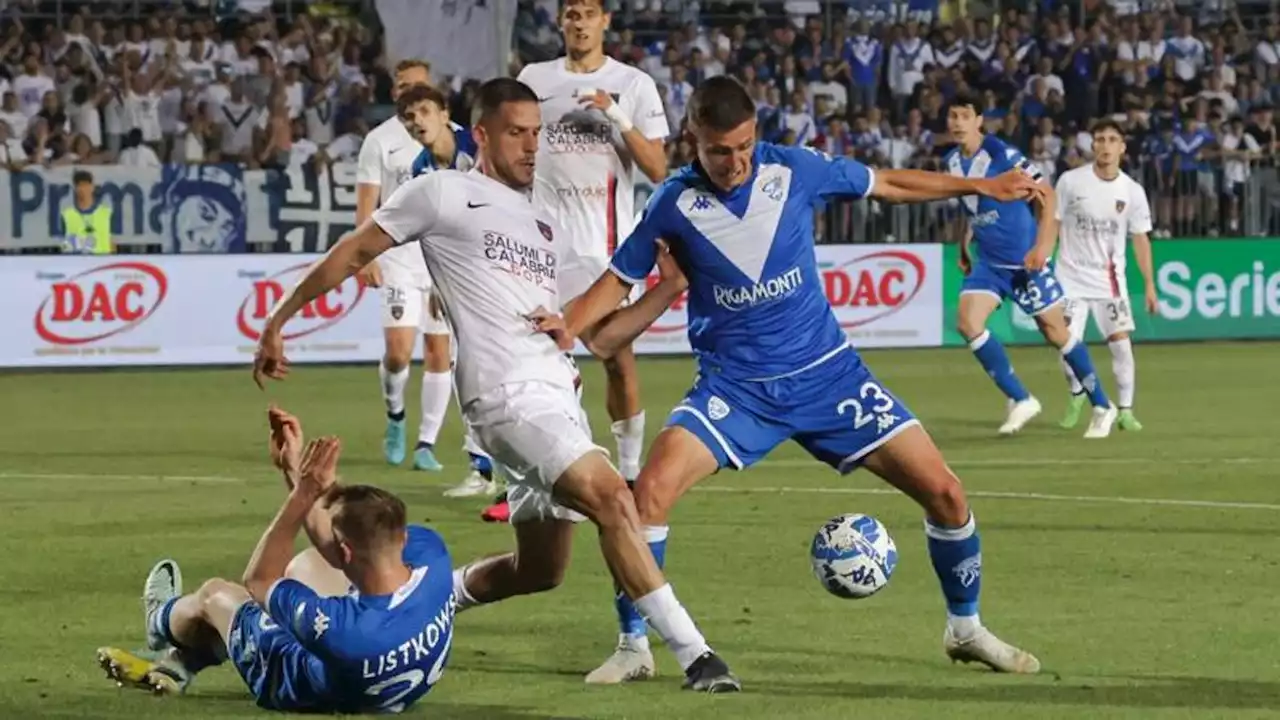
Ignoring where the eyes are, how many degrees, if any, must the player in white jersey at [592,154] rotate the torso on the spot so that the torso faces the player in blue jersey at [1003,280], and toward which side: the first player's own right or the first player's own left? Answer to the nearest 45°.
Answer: approximately 135° to the first player's own left

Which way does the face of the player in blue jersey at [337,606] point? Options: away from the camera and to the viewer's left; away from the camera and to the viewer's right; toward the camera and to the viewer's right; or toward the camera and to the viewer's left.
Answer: away from the camera and to the viewer's left

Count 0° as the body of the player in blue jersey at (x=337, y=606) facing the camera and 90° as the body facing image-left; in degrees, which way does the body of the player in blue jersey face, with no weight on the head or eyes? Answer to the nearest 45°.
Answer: approximately 135°

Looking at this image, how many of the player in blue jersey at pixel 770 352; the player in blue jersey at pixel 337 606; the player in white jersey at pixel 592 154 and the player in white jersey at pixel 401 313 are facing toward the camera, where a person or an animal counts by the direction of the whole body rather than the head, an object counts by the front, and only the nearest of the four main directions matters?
3
